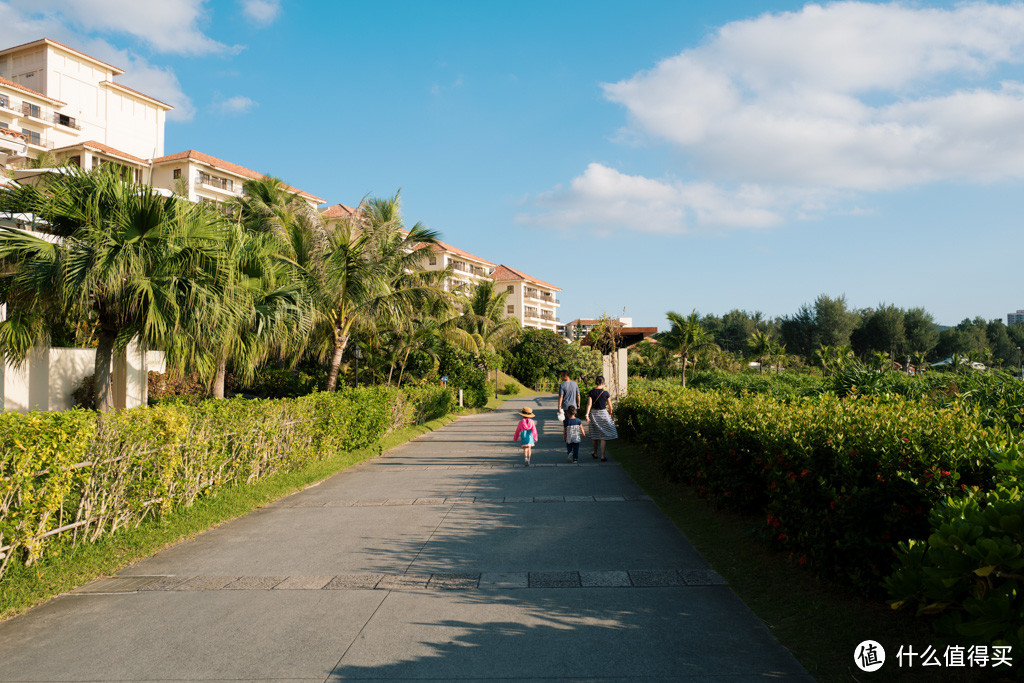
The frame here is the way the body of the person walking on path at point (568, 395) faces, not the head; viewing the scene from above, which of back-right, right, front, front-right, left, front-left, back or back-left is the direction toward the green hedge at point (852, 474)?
back

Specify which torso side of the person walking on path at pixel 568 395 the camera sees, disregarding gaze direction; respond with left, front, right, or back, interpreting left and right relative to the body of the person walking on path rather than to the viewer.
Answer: back

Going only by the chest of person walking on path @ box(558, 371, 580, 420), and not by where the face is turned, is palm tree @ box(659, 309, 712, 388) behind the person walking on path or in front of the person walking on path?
in front

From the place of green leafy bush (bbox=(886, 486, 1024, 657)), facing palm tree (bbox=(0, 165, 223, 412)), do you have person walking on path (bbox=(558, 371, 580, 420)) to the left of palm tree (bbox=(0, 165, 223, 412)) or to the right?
right

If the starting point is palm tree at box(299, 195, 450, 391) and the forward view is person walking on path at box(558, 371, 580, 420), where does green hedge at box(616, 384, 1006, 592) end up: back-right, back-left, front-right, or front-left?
front-right

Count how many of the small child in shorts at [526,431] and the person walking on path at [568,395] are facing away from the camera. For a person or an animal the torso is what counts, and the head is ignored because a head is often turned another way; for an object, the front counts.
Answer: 2

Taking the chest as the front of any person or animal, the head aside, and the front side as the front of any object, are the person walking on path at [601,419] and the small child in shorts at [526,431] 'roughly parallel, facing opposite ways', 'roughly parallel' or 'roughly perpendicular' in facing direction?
roughly parallel

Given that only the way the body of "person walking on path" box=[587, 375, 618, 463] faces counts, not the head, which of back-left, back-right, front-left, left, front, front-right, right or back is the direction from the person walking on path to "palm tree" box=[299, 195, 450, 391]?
front-left

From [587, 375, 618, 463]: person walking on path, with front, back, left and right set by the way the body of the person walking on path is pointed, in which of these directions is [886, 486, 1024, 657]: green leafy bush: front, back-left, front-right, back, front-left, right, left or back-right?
back

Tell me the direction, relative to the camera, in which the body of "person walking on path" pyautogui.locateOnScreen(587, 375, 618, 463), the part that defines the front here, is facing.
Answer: away from the camera

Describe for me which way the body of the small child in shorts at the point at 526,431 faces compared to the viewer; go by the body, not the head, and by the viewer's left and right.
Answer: facing away from the viewer

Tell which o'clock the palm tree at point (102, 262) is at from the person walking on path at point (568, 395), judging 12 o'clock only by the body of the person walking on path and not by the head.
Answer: The palm tree is roughly at 8 o'clock from the person walking on path.

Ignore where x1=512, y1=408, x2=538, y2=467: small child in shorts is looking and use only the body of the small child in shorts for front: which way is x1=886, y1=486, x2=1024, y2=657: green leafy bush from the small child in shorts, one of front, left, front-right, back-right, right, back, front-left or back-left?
back
